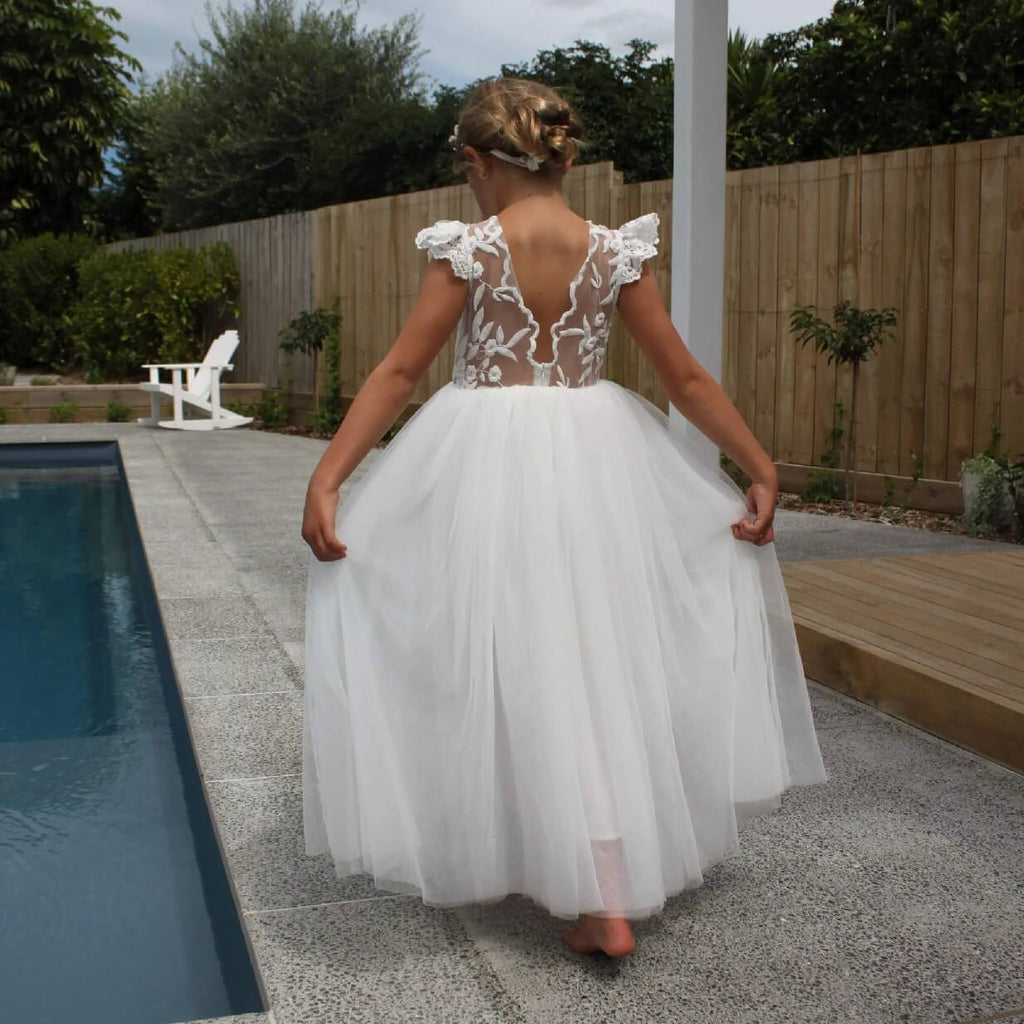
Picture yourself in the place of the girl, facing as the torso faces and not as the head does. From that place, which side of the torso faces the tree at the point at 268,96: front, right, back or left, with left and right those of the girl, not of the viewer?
front

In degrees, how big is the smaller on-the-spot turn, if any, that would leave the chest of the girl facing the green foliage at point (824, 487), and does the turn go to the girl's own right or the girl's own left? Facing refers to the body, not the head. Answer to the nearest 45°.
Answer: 0° — they already face it

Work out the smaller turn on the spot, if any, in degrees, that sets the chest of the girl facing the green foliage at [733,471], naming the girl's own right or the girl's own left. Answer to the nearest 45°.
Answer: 0° — they already face it

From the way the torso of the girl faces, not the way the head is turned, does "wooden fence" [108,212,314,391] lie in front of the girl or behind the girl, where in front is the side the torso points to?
in front

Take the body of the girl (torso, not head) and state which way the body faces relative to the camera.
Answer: away from the camera

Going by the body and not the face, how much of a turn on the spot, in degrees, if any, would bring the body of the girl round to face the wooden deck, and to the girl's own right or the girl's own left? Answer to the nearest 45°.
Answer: approximately 45° to the girl's own right

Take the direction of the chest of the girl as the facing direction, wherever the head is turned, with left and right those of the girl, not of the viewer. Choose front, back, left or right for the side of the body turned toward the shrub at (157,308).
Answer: front
